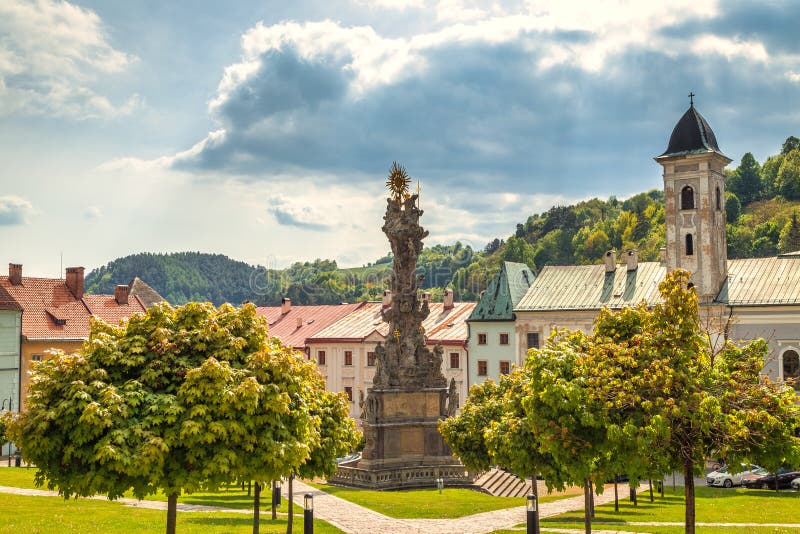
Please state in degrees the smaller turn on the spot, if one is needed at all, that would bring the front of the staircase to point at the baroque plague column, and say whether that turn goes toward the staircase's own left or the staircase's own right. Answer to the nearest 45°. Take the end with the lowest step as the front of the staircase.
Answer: approximately 135° to the staircase's own right

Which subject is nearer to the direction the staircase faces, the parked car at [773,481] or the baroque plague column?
the parked car

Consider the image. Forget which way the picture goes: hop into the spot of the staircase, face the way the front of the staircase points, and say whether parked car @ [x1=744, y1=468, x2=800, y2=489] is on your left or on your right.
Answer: on your left

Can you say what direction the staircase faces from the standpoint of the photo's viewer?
facing the viewer and to the right of the viewer

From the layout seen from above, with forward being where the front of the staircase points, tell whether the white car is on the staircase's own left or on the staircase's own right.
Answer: on the staircase's own left

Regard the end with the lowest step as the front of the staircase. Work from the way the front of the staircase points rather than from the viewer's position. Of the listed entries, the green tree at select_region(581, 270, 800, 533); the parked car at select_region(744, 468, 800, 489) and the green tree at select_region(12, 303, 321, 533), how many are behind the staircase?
1

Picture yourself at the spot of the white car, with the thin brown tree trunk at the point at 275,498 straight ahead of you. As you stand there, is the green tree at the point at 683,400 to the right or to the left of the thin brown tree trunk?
left

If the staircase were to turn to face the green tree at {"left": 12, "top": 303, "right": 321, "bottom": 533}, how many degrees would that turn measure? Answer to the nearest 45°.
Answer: approximately 45° to its right

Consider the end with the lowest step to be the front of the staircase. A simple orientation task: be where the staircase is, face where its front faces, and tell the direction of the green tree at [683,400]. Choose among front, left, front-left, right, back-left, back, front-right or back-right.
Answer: front-right

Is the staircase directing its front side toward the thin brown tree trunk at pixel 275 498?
no

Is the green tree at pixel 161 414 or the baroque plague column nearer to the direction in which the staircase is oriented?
the green tree
